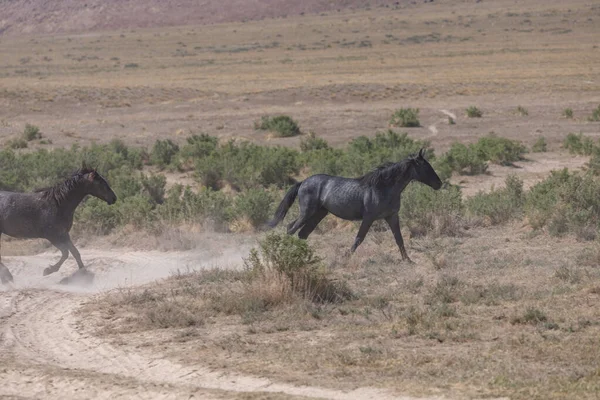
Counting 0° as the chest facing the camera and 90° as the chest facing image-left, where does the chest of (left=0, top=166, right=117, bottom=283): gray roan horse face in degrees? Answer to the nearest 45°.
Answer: approximately 270°

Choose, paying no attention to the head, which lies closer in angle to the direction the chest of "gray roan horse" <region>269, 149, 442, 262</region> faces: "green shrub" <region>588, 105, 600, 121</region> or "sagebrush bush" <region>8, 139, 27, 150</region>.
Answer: the green shrub

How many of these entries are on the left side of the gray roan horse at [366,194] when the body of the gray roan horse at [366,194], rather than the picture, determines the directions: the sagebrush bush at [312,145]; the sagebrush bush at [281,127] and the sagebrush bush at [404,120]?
3

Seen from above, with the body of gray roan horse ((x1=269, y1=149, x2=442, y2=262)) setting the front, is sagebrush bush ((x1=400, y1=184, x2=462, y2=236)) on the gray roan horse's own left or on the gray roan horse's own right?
on the gray roan horse's own left

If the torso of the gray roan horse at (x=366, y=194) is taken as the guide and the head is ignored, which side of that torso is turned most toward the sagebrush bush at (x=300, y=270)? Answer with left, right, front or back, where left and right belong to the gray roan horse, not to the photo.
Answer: right

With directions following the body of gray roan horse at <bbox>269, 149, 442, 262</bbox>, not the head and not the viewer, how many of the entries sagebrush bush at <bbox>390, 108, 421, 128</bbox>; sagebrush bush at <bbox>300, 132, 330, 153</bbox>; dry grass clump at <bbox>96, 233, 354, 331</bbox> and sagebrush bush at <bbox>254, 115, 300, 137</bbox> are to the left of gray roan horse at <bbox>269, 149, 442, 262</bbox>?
3

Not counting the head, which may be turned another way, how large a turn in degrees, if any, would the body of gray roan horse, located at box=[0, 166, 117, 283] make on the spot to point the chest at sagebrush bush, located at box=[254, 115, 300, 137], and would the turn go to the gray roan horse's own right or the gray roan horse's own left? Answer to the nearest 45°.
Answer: approximately 45° to the gray roan horse's own left

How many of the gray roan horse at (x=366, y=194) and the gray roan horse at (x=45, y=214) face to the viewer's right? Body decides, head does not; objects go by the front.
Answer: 2

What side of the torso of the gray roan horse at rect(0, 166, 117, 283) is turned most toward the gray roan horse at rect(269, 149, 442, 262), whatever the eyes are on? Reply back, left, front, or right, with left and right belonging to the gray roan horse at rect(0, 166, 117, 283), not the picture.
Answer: front

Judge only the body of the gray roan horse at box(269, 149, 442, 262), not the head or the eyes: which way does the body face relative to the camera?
to the viewer's right

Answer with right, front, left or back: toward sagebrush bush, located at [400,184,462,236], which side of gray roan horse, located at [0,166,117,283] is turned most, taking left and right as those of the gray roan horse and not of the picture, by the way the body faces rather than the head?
front
